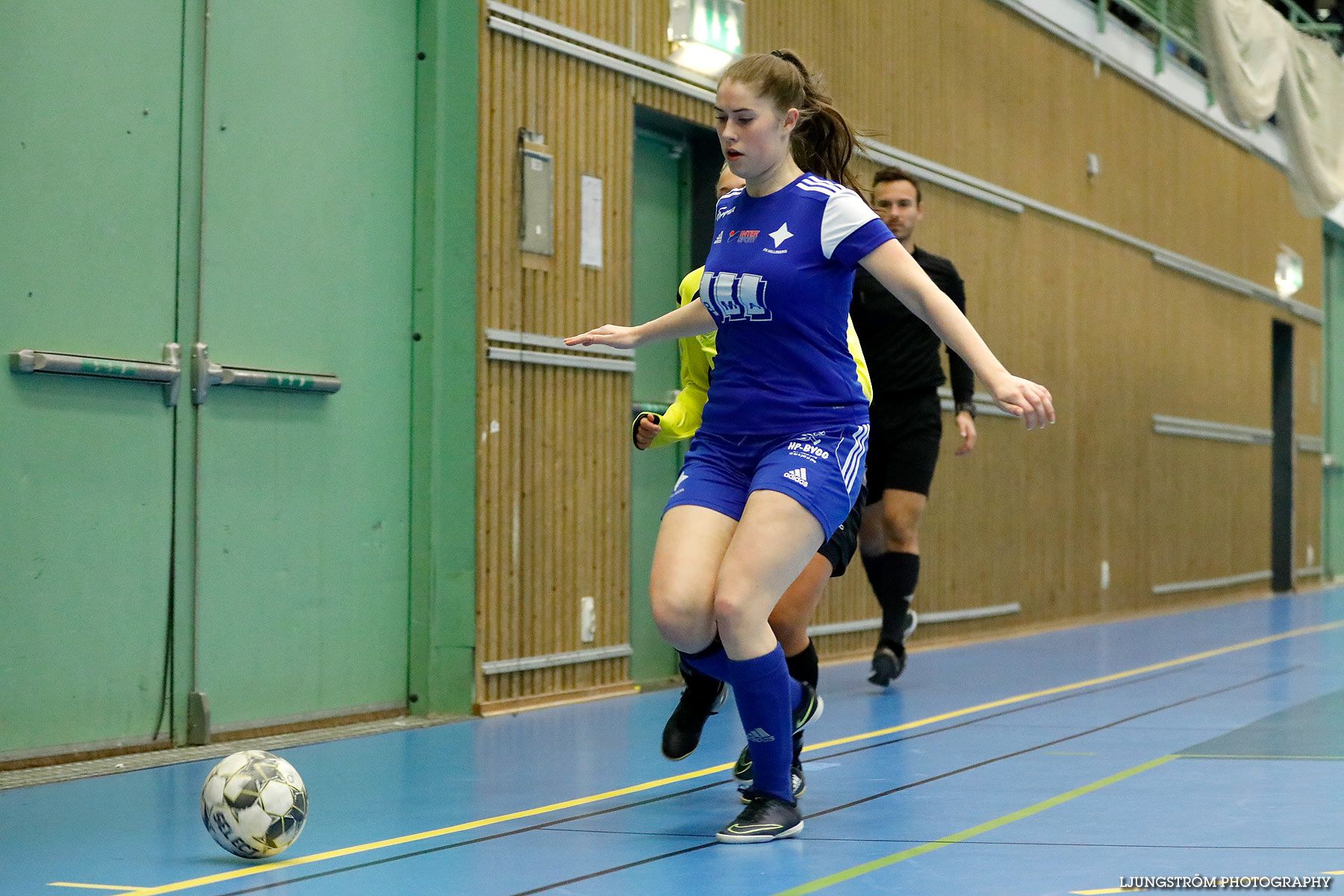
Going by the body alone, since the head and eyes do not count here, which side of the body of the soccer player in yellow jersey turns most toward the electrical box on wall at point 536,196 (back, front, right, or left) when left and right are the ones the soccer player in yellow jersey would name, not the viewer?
right

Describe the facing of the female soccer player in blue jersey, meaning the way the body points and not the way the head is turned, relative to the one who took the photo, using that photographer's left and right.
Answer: facing the viewer and to the left of the viewer

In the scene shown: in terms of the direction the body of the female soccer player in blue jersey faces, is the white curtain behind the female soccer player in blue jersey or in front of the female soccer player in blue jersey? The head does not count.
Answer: behind

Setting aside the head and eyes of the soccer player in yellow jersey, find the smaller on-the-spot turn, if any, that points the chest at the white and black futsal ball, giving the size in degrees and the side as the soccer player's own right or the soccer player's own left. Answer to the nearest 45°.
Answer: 0° — they already face it

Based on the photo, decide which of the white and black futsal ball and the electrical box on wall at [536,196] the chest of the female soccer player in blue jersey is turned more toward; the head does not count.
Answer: the white and black futsal ball

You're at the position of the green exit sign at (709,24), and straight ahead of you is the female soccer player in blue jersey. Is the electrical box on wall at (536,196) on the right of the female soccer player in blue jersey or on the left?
right

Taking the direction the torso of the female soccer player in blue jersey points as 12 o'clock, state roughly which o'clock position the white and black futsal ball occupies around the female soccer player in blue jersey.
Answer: The white and black futsal ball is roughly at 1 o'clock from the female soccer player in blue jersey.

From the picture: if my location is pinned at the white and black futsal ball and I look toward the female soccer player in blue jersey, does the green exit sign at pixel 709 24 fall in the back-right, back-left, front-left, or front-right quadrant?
front-left

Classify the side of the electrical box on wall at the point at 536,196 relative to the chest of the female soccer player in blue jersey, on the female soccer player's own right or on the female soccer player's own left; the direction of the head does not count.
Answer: on the female soccer player's own right

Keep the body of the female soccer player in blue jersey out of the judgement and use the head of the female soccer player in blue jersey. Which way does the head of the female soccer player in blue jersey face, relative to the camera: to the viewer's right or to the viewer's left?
to the viewer's left

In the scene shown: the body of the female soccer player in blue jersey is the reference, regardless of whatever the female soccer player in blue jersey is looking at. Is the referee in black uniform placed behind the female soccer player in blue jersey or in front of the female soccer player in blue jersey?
behind

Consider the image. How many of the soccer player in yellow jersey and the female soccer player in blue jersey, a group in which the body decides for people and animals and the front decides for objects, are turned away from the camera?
0
